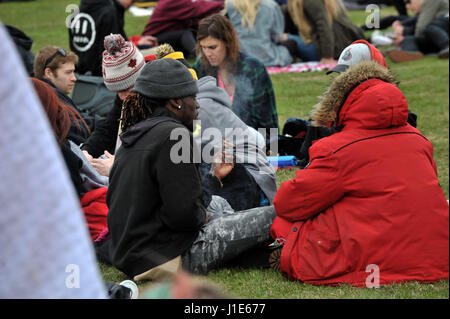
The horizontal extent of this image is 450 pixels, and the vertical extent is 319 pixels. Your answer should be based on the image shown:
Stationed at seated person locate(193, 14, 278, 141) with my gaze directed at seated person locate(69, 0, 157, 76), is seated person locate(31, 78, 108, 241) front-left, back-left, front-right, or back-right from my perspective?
back-left

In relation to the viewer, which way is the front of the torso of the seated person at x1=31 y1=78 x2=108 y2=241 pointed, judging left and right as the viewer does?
facing to the right of the viewer

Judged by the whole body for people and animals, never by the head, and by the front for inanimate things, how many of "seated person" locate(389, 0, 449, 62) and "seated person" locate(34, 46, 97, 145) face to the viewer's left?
1

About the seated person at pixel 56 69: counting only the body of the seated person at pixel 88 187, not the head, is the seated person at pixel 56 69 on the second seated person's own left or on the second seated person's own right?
on the second seated person's own left

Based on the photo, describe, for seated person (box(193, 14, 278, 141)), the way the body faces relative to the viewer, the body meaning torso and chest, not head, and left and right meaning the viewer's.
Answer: facing the viewer and to the left of the viewer

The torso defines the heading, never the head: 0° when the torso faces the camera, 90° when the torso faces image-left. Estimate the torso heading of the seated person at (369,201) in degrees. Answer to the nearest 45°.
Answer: approximately 135°

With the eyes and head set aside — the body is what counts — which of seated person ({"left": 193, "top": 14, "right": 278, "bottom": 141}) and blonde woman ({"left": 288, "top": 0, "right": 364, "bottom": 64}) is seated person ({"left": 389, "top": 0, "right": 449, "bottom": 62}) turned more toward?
the blonde woman

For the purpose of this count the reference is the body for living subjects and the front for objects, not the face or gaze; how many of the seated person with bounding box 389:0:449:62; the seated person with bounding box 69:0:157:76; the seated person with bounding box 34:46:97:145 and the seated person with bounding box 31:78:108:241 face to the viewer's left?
1

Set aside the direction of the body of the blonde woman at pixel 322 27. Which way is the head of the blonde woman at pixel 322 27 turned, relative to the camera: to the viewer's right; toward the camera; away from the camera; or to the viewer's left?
away from the camera

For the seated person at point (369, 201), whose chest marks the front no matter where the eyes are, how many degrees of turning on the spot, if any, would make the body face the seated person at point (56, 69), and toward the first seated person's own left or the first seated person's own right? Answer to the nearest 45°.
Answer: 0° — they already face them

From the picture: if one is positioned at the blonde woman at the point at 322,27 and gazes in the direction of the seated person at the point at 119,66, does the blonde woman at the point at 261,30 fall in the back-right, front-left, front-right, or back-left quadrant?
front-right
